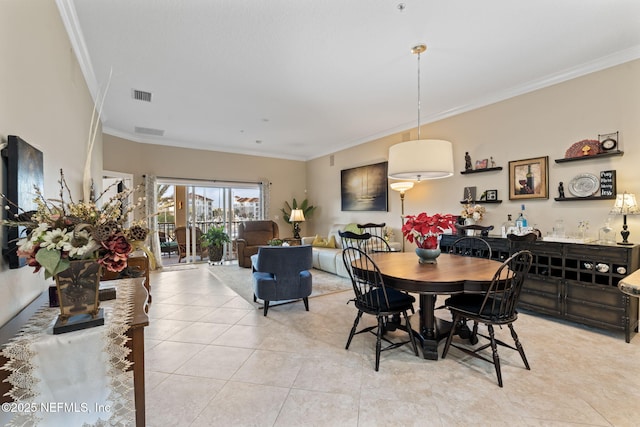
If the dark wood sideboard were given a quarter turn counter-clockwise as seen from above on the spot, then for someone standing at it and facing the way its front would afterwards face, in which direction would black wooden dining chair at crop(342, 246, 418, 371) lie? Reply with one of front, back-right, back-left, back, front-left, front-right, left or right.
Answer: right

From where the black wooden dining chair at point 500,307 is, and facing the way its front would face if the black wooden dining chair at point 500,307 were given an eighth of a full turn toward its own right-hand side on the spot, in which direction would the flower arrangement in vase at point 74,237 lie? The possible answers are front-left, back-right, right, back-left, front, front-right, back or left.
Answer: back-left

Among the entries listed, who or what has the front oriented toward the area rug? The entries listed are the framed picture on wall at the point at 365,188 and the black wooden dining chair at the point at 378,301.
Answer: the framed picture on wall

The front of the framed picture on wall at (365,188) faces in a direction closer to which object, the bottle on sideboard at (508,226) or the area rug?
the area rug

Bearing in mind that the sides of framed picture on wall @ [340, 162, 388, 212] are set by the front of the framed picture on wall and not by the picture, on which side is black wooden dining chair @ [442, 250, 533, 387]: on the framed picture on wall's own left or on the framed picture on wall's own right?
on the framed picture on wall's own left

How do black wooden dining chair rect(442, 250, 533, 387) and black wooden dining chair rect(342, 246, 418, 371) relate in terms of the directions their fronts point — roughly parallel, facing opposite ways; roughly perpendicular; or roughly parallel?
roughly perpendicular

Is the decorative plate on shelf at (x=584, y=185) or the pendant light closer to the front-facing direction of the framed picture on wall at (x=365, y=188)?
the pendant light

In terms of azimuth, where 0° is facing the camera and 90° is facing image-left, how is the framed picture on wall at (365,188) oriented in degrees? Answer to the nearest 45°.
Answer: approximately 45°

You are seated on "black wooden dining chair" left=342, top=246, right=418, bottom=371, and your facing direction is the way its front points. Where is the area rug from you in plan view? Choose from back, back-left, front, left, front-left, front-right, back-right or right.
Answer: left

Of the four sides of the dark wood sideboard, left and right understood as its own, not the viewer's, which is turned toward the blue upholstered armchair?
front

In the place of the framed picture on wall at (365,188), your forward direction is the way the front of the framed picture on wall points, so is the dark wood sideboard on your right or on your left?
on your left

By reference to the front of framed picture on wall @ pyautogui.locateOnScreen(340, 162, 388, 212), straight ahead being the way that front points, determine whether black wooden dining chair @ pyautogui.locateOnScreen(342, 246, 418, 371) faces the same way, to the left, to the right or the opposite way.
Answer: the opposite way

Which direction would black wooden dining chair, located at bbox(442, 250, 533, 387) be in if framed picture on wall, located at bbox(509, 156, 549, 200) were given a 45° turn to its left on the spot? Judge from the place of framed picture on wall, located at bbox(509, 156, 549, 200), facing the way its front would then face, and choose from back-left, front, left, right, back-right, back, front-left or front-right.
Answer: front

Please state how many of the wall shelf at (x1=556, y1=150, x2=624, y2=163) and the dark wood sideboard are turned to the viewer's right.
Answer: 0

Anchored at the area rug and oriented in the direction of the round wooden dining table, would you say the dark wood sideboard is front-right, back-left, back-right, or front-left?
front-left

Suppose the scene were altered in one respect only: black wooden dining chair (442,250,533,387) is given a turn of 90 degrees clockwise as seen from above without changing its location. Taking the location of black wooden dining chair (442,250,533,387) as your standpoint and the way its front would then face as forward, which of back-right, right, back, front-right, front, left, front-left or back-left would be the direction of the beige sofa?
left

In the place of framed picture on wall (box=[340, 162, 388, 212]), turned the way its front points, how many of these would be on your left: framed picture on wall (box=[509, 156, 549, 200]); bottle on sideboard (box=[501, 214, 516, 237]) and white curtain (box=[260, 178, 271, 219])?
2

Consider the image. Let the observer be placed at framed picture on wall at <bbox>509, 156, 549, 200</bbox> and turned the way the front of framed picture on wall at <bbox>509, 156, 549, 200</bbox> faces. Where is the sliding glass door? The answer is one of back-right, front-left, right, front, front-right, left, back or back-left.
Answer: front-right

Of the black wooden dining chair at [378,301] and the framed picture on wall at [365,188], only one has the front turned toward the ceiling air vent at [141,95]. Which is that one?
the framed picture on wall

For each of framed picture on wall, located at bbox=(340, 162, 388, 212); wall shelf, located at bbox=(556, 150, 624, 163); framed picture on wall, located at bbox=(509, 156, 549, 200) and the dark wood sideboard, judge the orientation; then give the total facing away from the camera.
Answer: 0
